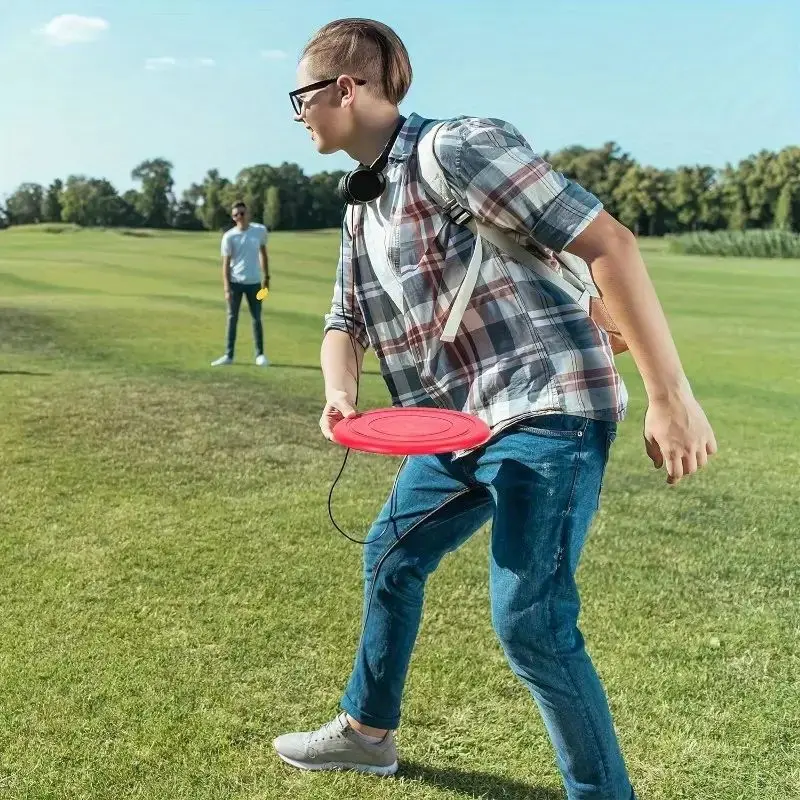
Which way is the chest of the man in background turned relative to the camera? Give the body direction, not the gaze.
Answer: toward the camera

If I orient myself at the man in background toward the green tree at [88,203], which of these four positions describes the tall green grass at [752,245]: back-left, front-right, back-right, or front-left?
front-right

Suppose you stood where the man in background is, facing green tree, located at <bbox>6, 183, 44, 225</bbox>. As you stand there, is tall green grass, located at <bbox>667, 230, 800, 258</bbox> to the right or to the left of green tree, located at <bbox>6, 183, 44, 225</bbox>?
right

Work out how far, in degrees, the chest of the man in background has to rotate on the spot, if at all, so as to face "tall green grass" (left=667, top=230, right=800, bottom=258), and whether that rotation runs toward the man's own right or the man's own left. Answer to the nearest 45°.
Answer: approximately 135° to the man's own left

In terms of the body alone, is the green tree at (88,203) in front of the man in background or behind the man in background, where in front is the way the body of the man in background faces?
behind

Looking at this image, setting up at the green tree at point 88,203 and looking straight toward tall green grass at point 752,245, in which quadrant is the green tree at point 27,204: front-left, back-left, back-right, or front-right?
back-right

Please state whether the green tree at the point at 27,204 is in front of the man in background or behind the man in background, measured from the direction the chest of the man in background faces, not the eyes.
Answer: behind
